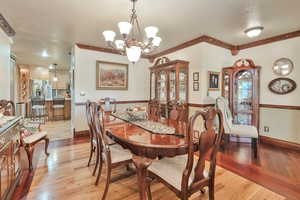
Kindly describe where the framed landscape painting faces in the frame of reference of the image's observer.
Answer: facing the viewer and to the right of the viewer

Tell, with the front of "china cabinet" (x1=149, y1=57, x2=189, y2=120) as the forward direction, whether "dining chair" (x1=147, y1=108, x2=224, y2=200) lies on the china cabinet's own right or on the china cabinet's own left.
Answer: on the china cabinet's own left

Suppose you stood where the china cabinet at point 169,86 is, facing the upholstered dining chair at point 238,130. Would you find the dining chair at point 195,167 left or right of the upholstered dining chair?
right

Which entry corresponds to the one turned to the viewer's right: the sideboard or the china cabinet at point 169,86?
the sideboard

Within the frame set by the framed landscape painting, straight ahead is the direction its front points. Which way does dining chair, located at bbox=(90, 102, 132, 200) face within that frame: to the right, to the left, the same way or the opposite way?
to the left

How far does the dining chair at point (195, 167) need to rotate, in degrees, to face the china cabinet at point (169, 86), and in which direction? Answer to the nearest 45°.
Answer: approximately 45° to its right

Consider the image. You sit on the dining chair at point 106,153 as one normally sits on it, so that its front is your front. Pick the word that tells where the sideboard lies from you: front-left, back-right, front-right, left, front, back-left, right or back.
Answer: back-left

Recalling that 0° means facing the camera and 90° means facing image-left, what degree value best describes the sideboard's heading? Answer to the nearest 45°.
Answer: approximately 270°

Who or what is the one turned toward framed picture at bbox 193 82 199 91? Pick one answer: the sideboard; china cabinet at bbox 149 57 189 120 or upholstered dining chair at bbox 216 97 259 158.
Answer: the sideboard

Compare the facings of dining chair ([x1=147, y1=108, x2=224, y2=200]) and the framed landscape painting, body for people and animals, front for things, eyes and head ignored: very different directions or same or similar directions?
very different directions

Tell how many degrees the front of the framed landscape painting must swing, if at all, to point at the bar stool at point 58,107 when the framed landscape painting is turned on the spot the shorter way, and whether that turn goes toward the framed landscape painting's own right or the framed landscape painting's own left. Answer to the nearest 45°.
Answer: approximately 180°
